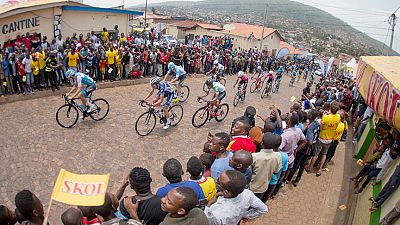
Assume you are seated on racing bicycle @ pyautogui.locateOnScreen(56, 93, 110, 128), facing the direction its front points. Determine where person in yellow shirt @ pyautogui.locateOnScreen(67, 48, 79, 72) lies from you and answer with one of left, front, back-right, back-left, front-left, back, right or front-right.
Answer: back-right

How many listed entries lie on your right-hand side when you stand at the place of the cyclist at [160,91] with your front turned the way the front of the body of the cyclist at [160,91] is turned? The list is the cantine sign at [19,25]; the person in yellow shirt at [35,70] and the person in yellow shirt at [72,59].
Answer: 3

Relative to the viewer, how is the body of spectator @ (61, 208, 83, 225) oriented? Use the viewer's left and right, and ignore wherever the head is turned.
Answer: facing away from the viewer

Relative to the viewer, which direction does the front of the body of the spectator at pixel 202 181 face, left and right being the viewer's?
facing away from the viewer and to the left of the viewer

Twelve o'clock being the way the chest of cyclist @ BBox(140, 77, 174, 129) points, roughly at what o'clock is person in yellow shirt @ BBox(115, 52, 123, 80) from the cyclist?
The person in yellow shirt is roughly at 4 o'clock from the cyclist.

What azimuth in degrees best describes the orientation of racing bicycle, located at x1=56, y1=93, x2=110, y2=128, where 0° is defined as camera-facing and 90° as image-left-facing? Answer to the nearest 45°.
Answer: approximately 45°

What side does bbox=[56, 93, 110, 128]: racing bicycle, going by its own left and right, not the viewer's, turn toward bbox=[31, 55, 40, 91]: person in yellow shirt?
right

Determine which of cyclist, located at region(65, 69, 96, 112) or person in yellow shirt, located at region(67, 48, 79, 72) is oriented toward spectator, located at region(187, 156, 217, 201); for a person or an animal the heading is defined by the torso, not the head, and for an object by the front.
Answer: the person in yellow shirt

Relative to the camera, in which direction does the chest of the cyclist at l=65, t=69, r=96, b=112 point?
to the viewer's left

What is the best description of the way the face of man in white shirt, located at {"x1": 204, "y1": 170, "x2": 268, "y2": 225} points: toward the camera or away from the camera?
away from the camera
